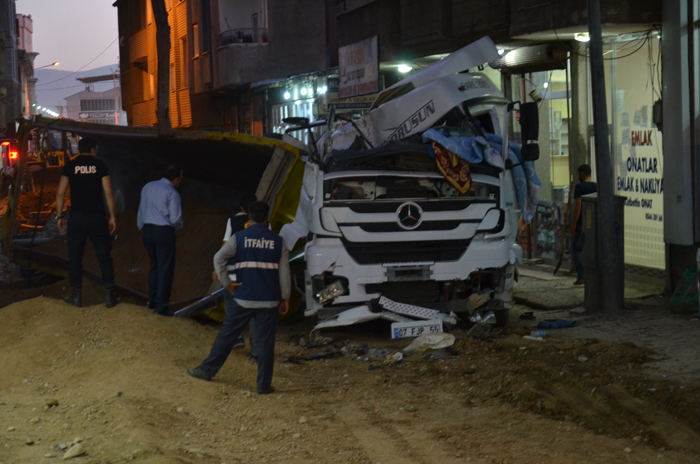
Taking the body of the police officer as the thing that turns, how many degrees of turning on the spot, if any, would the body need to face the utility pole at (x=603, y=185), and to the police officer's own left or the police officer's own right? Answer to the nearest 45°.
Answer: approximately 90° to the police officer's own right

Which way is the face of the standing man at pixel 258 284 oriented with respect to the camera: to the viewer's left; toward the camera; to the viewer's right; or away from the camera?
away from the camera

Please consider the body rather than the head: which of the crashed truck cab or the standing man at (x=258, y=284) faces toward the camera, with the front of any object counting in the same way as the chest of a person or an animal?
the crashed truck cab

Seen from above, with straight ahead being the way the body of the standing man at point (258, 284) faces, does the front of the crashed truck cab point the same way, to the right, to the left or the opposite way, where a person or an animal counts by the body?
the opposite way

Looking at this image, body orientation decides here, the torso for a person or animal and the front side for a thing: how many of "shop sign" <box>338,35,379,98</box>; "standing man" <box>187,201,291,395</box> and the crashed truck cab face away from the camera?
1

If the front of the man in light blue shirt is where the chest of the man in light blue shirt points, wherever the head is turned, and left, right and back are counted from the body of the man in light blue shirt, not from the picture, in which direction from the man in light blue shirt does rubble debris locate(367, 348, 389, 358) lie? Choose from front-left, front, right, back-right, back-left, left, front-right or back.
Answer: right

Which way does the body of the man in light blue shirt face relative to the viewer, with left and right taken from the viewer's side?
facing away from the viewer and to the right of the viewer

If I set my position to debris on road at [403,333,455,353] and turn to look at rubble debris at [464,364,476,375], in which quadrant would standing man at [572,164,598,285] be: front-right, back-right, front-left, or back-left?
back-left

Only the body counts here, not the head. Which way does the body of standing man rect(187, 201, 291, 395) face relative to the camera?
away from the camera

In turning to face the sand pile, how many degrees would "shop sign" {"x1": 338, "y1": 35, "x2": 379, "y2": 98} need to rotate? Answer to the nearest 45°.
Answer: approximately 45° to its left

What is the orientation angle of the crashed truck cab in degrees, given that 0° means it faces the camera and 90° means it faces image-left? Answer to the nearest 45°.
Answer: approximately 0°

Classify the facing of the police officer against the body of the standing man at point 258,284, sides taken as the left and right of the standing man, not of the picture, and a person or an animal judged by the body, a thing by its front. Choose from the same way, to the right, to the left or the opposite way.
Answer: the same way

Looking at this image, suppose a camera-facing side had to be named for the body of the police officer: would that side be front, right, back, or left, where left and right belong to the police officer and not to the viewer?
back

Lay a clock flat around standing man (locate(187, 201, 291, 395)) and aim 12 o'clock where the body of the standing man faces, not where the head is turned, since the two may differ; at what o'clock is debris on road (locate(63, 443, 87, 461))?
The debris on road is roughly at 7 o'clock from the standing man.

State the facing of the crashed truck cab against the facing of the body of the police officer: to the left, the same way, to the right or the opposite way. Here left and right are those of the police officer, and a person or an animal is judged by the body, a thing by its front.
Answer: the opposite way

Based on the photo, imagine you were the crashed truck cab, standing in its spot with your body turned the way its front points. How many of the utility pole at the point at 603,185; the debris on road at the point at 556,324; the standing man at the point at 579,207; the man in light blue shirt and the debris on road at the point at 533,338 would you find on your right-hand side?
1
